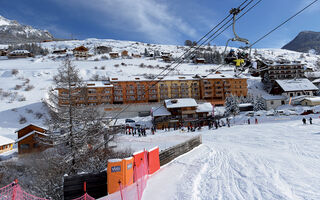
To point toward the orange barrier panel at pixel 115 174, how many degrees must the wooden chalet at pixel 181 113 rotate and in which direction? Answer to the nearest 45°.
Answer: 0° — it already faces it

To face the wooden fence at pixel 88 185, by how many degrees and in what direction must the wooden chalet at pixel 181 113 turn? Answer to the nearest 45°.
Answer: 0° — it already faces it

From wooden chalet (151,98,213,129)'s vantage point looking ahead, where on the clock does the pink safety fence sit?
The pink safety fence is roughly at 12 o'clock from the wooden chalet.

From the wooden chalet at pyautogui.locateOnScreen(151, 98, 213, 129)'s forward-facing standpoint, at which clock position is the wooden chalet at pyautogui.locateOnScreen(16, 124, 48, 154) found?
the wooden chalet at pyautogui.locateOnScreen(16, 124, 48, 154) is roughly at 2 o'clock from the wooden chalet at pyautogui.locateOnScreen(151, 98, 213, 129).

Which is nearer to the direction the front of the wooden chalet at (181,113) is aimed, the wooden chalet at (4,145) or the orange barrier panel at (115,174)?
the orange barrier panel

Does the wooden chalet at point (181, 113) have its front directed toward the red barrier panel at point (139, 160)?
yes

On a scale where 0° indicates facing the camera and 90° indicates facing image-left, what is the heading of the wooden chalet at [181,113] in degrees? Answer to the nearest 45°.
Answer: approximately 0°

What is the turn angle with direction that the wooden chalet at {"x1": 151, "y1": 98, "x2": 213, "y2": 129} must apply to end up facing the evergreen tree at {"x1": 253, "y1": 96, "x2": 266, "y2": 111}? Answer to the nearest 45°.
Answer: approximately 135° to its left

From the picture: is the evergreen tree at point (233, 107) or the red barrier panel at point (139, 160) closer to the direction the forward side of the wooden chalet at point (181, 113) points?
the red barrier panel

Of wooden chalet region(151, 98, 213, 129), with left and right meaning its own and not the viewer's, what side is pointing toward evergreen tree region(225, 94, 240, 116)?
left

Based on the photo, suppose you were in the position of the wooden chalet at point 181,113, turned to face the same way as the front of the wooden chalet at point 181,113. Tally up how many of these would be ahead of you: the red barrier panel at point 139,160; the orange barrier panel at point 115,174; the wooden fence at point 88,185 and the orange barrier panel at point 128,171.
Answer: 4

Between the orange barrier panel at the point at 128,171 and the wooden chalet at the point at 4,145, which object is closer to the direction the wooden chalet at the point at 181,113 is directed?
the orange barrier panel
